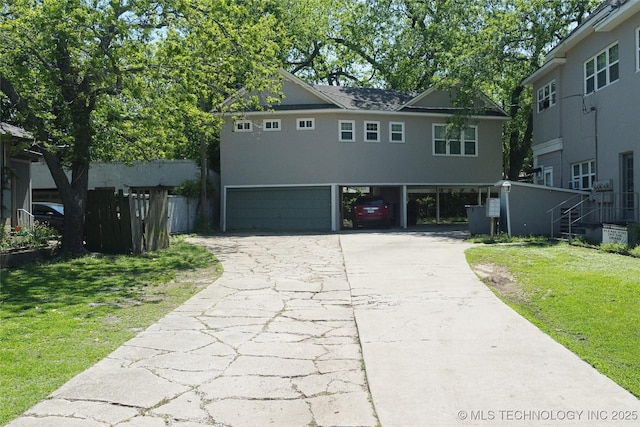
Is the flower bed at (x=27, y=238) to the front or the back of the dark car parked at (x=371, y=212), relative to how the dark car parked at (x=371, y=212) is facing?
to the back

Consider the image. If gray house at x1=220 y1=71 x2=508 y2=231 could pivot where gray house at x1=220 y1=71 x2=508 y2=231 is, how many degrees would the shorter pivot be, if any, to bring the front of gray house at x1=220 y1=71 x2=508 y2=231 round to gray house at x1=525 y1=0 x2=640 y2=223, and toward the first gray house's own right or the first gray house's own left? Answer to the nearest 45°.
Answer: approximately 45° to the first gray house's own left

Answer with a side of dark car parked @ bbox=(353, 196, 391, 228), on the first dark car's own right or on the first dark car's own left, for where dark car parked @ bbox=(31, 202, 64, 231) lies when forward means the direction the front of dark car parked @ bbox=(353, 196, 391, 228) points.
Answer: on the first dark car's own left

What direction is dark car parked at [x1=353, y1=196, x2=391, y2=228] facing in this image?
away from the camera

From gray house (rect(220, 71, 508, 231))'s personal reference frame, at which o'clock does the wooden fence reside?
The wooden fence is roughly at 1 o'clock from the gray house.

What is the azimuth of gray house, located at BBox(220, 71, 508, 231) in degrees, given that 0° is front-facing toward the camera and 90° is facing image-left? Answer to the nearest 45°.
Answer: approximately 0°

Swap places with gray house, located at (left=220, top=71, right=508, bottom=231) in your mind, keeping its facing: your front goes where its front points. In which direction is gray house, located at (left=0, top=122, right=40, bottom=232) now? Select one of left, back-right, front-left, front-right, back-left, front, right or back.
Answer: front-right

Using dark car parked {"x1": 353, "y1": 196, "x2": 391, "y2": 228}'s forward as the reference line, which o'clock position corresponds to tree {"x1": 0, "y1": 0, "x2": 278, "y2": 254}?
The tree is roughly at 7 o'clock from the dark car parked.

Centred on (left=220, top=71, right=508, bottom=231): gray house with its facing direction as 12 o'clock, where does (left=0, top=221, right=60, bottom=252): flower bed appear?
The flower bed is roughly at 1 o'clock from the gray house.
